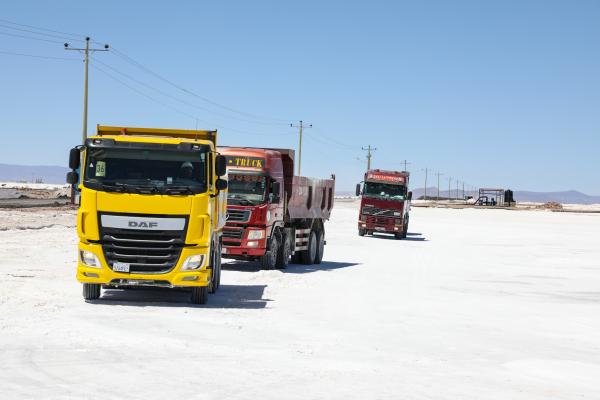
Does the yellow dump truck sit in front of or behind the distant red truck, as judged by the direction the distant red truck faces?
in front

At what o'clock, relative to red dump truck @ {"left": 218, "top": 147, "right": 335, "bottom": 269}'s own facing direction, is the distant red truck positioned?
The distant red truck is roughly at 5 o'clock from the red dump truck.

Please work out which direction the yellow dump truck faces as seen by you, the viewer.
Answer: facing the viewer

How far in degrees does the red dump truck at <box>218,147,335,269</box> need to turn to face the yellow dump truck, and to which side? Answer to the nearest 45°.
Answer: approximately 45° to its left

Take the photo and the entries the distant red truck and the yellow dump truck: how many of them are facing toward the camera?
2

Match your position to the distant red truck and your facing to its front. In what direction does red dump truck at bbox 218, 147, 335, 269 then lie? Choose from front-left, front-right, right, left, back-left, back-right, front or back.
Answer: front

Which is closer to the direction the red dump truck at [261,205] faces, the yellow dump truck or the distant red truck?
the yellow dump truck

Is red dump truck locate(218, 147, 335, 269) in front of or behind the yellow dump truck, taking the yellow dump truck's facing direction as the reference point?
behind

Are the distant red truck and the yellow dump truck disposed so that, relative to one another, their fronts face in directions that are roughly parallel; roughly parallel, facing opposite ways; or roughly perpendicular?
roughly parallel

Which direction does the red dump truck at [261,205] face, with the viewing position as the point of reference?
facing the viewer and to the left of the viewer

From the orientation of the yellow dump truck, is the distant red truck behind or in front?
behind
